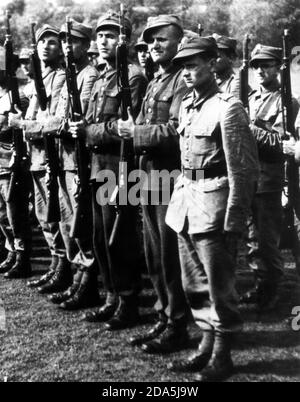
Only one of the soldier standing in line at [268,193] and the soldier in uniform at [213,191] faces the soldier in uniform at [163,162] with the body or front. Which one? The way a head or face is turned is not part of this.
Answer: the soldier standing in line

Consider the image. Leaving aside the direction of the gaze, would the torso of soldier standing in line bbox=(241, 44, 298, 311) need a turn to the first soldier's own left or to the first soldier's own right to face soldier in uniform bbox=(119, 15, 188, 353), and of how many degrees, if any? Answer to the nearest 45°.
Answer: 0° — they already face them

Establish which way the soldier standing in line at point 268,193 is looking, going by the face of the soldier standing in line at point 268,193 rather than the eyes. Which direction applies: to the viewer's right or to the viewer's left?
to the viewer's left

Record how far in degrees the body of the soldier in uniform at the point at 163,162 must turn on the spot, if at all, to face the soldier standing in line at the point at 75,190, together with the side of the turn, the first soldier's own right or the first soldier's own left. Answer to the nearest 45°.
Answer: approximately 90° to the first soldier's own right

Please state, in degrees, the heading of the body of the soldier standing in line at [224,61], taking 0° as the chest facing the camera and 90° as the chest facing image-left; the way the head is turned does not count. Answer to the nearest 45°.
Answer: approximately 45°

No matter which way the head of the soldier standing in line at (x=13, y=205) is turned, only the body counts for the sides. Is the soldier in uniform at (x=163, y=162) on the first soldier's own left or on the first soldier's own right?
on the first soldier's own left
